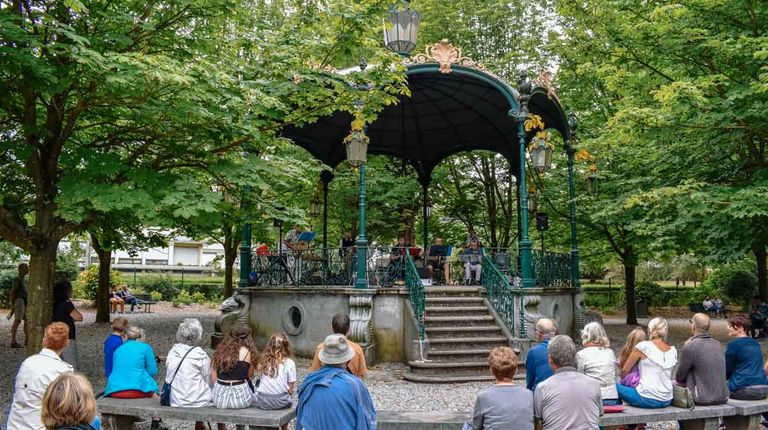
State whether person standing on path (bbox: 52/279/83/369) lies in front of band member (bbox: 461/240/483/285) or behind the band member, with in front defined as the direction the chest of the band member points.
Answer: in front

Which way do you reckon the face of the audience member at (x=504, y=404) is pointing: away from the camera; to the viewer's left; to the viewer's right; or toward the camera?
away from the camera

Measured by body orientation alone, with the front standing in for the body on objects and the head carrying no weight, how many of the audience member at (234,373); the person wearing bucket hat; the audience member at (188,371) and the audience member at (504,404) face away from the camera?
4

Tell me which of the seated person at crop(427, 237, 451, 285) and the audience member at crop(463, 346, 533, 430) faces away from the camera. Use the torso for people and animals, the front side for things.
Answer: the audience member

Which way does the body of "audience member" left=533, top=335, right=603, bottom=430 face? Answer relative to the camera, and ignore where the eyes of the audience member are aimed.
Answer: away from the camera

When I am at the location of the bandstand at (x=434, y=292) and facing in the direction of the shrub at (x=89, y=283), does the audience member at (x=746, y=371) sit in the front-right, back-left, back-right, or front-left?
back-left

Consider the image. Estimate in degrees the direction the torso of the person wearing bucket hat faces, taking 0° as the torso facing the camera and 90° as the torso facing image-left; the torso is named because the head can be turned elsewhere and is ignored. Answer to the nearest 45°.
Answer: approximately 180°

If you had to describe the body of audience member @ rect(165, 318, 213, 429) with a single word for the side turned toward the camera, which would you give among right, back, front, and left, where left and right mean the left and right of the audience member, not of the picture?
back

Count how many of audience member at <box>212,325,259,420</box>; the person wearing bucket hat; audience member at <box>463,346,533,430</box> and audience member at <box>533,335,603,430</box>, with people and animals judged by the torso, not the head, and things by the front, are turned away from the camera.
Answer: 4

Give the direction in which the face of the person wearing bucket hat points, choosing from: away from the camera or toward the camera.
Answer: away from the camera

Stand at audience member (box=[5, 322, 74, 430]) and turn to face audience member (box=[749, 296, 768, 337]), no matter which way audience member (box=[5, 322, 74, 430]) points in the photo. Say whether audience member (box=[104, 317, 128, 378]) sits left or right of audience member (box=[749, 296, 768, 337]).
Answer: left

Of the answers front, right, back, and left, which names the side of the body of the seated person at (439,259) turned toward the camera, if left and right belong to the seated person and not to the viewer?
front

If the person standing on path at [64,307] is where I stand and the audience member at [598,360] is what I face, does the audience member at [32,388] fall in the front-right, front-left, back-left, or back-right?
front-right

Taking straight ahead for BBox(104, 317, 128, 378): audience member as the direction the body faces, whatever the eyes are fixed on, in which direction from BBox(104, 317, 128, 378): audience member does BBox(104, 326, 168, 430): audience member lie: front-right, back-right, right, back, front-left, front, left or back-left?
back-right

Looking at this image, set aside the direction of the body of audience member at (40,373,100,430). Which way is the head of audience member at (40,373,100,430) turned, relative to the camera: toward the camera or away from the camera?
away from the camera

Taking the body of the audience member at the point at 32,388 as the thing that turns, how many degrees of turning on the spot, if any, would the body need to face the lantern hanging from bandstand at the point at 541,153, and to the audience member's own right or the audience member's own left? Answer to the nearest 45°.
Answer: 0° — they already face it

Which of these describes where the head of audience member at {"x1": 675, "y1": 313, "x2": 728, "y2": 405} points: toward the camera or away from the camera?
away from the camera

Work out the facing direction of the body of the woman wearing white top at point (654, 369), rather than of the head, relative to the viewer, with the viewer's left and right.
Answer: facing away from the viewer and to the left of the viewer

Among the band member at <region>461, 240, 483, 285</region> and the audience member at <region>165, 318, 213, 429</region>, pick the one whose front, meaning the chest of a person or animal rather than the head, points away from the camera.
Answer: the audience member at <region>165, 318, 213, 429</region>

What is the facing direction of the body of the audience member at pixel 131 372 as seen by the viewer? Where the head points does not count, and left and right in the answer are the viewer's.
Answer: facing away from the viewer and to the right of the viewer
